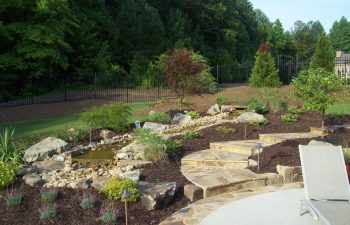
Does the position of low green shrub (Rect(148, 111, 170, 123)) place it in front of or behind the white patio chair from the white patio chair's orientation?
behind

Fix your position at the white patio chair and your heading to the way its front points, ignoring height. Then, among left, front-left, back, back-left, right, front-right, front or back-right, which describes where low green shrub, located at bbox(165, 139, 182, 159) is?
back

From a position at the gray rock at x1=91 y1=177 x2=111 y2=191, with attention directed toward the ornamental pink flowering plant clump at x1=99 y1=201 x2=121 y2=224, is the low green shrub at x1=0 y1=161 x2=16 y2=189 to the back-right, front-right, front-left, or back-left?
back-right

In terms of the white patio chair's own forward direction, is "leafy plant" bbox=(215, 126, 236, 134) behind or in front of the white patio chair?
behind

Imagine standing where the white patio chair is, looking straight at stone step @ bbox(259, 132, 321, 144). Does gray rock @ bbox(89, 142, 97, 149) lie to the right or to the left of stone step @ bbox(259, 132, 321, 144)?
left

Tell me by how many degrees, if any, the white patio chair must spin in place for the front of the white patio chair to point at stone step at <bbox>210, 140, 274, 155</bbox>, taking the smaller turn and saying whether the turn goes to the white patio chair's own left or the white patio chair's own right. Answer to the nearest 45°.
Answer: approximately 180°
